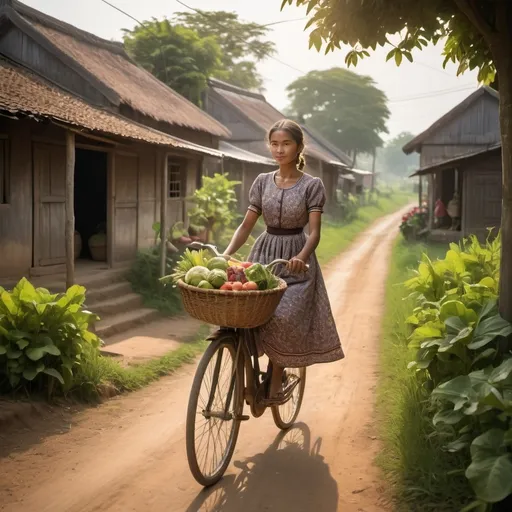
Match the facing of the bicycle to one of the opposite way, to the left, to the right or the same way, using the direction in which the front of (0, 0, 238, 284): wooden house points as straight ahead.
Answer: to the right

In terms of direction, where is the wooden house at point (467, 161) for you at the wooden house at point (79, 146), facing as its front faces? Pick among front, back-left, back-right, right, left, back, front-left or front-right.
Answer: left

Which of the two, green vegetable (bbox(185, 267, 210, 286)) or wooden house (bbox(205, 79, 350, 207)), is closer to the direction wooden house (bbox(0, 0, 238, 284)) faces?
the green vegetable

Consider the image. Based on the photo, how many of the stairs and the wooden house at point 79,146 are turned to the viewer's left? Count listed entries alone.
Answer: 0

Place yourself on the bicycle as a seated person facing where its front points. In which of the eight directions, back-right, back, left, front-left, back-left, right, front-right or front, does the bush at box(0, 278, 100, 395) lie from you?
right

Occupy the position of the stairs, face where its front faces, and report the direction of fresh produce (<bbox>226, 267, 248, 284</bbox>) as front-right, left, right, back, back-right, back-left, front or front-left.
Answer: front-right

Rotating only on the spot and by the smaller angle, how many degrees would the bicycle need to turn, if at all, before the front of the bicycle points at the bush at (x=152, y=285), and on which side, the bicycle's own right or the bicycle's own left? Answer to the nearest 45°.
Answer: approximately 135° to the bicycle's own right

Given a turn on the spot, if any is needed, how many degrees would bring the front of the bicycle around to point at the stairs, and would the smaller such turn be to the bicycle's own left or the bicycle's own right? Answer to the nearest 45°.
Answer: approximately 135° to the bicycle's own right

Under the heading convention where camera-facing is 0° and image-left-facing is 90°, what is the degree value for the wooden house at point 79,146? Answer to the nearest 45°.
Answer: approximately 315°

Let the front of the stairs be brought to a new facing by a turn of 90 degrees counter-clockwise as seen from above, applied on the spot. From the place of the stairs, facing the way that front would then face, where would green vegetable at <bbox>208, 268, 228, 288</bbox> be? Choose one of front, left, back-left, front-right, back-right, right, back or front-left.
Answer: back-right

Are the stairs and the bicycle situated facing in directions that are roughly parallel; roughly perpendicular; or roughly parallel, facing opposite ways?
roughly perpendicular

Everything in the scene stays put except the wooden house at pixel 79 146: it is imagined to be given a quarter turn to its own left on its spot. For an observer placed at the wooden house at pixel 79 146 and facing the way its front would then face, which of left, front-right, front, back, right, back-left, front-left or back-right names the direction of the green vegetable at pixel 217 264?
back-right

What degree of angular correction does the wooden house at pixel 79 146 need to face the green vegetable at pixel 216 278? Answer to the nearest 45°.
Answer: approximately 45° to its right

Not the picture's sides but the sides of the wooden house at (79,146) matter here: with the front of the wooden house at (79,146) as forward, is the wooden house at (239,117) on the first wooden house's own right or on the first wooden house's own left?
on the first wooden house's own left
